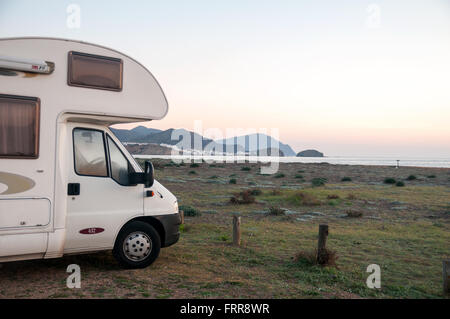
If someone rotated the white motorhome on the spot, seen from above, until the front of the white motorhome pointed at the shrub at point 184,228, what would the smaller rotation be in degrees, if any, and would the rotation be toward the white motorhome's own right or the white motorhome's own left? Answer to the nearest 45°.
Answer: approximately 45° to the white motorhome's own left

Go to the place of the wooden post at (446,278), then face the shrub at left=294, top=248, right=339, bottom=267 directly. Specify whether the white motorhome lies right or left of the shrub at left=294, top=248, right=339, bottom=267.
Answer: left

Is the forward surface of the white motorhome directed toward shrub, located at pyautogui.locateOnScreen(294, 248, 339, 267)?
yes

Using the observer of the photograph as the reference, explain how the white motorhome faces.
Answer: facing to the right of the viewer
